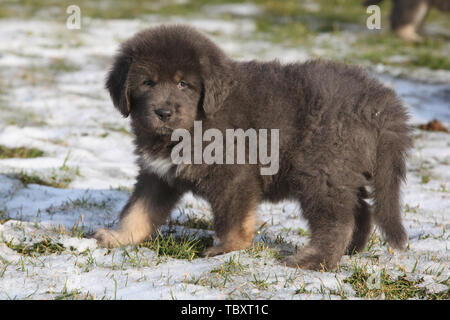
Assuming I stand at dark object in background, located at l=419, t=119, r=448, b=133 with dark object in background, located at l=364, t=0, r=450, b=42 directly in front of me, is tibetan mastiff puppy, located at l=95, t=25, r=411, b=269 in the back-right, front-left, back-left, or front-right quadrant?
back-left

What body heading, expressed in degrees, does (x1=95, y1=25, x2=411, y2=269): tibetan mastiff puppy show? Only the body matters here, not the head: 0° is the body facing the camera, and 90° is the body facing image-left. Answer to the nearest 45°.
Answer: approximately 90°

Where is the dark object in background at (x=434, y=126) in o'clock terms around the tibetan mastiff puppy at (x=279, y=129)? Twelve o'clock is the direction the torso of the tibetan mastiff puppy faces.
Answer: The dark object in background is roughly at 4 o'clock from the tibetan mastiff puppy.

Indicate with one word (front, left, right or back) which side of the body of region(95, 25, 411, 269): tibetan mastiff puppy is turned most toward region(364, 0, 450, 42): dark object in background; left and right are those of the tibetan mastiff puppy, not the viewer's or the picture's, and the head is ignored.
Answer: right
